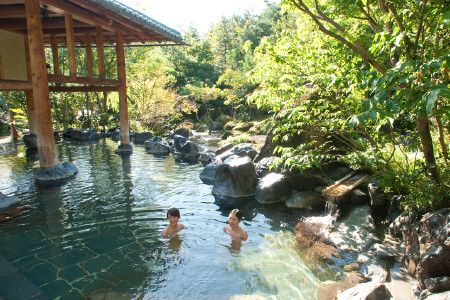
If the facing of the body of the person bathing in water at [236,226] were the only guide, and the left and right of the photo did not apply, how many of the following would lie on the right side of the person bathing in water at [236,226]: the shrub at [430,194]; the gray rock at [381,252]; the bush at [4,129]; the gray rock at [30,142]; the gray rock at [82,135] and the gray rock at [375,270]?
3

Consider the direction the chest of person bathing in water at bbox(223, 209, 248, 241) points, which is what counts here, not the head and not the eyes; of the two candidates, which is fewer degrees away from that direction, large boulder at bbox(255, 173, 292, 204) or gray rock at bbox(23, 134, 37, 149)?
the gray rock

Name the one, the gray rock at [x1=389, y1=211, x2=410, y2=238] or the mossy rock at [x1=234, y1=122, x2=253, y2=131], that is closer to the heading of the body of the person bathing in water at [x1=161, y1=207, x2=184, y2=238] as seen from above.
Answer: the gray rock

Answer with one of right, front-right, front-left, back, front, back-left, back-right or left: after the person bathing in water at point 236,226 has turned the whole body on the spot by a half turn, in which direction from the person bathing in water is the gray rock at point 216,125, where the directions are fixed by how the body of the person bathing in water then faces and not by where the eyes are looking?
front-left

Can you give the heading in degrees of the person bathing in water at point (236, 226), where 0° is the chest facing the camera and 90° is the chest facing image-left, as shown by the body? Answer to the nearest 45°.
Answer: approximately 45°

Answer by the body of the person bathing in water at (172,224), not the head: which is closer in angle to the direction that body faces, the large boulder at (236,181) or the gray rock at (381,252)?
the gray rock

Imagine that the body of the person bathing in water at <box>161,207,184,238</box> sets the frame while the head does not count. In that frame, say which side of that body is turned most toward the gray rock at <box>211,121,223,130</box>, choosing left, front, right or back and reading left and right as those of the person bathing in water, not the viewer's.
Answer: back

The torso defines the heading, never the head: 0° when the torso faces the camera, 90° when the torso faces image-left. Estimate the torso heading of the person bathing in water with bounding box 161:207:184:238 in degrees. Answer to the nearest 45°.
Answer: approximately 0°

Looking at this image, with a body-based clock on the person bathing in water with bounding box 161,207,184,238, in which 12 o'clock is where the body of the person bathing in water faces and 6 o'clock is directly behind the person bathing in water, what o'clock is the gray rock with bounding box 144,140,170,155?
The gray rock is roughly at 6 o'clock from the person bathing in water.

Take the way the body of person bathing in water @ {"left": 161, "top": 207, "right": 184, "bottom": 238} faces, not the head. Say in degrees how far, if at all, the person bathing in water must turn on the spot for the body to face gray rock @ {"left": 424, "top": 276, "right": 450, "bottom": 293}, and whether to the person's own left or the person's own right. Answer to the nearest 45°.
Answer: approximately 45° to the person's own left

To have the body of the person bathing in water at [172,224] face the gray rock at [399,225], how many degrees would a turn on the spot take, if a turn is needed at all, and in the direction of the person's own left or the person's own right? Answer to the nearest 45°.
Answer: approximately 90° to the person's own left

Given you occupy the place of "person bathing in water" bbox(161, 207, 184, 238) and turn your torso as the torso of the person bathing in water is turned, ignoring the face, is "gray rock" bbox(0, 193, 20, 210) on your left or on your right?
on your right

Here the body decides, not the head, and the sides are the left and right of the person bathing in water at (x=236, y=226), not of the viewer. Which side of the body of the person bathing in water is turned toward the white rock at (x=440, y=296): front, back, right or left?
left

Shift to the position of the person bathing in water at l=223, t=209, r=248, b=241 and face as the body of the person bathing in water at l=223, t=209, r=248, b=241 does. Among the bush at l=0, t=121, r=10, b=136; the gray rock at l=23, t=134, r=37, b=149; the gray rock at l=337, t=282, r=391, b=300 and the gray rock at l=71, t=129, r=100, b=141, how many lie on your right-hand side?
3

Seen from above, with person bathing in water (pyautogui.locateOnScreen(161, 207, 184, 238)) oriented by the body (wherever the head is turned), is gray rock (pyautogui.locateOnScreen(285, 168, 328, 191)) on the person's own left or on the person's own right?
on the person's own left

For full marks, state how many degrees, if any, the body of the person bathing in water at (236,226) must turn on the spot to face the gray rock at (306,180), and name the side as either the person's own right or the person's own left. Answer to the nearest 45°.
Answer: approximately 180°
